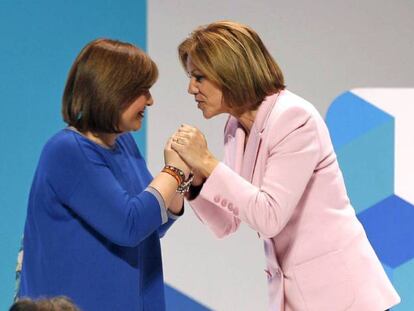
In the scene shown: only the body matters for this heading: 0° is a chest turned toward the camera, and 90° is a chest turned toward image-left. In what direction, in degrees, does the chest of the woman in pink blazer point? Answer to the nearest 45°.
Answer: approximately 90°

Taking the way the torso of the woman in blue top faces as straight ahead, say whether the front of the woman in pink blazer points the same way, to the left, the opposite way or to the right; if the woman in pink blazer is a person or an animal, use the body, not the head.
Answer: the opposite way

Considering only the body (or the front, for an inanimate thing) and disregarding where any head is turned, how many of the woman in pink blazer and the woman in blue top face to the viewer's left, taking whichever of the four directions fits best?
1

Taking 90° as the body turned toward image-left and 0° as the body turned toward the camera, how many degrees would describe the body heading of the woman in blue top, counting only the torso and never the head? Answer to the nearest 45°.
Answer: approximately 270°

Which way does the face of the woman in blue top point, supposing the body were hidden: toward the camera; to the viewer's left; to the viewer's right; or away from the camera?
to the viewer's right

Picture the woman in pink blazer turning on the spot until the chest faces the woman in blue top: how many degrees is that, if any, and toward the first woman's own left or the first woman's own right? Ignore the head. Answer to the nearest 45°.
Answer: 0° — they already face them

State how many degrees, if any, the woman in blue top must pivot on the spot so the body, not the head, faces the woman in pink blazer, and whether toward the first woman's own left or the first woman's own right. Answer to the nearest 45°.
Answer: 0° — they already face them

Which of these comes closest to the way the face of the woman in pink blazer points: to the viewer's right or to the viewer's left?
to the viewer's left
